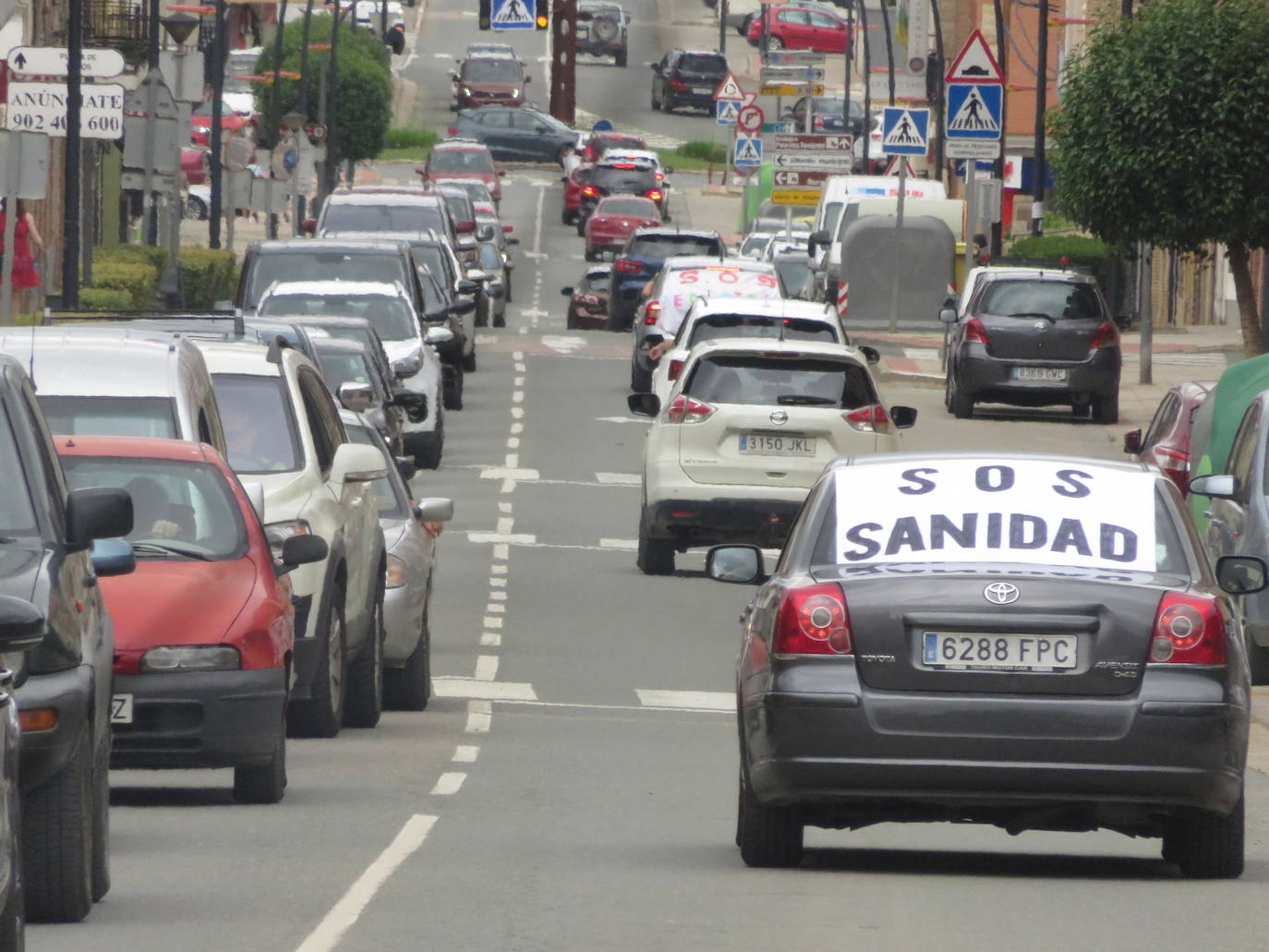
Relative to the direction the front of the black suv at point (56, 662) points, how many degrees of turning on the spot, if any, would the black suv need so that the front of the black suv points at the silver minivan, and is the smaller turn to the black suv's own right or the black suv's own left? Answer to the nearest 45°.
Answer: approximately 180°

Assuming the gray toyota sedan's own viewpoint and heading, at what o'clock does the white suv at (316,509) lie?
The white suv is roughly at 11 o'clock from the gray toyota sedan.

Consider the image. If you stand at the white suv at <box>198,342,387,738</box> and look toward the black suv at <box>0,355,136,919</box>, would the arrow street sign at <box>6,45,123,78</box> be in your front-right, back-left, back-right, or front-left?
back-right

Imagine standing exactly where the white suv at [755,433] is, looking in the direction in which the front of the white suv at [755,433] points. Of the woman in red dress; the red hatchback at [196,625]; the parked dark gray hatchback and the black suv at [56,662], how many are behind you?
2

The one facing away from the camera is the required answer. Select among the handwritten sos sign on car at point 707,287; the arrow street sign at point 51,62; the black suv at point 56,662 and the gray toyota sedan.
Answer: the gray toyota sedan

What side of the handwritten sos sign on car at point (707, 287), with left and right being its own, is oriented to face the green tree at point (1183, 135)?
left

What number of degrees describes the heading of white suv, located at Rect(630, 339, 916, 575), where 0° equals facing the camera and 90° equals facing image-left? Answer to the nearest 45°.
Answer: approximately 180°

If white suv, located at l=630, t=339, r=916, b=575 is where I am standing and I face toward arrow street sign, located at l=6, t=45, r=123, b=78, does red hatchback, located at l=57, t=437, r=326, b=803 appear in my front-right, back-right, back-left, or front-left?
back-left

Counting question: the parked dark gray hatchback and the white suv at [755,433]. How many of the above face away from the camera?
2

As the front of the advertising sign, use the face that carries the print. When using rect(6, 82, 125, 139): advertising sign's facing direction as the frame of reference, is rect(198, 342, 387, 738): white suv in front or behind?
in front

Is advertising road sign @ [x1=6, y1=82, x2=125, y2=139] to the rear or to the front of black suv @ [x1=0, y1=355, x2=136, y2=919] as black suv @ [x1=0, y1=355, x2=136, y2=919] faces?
to the rear

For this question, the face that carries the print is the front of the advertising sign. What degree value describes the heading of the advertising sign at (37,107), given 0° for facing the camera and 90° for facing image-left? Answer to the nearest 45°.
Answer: approximately 0°

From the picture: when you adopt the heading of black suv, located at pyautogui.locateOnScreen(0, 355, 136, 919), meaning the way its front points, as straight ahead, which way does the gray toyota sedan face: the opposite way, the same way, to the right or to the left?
the opposite way

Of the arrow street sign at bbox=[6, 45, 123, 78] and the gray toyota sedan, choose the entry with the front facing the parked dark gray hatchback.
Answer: the gray toyota sedan

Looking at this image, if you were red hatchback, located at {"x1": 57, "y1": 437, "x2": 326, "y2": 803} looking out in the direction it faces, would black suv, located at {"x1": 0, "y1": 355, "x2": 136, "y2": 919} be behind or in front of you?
in front

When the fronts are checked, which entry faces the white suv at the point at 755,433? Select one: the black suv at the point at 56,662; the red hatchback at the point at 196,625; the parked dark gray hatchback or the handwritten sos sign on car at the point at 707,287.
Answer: the handwritten sos sign on car

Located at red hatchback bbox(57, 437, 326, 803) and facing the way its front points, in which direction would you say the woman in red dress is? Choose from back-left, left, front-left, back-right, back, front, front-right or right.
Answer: back

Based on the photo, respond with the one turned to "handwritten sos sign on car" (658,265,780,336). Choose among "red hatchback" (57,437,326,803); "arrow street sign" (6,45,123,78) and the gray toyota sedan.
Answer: the gray toyota sedan

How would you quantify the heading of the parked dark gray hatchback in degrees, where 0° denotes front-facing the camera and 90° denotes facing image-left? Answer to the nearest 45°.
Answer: approximately 180°
